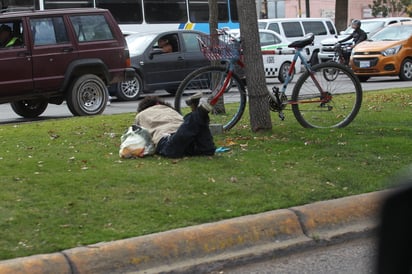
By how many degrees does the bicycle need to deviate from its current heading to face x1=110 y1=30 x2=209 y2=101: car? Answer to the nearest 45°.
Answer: approximately 90° to its right

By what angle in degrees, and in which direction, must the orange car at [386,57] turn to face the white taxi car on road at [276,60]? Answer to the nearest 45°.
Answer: approximately 45° to its right

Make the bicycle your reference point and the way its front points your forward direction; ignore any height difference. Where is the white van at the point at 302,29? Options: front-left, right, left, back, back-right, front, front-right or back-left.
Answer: right

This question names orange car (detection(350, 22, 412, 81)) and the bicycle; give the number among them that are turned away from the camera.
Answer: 0

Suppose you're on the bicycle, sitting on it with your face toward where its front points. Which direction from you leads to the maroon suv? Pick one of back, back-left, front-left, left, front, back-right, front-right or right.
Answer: front-right

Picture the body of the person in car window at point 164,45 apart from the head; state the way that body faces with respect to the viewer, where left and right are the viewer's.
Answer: facing the viewer and to the left of the viewer

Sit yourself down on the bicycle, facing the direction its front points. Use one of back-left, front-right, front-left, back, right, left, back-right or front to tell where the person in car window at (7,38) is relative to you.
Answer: front-right

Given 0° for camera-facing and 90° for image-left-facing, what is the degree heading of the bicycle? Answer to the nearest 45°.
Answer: approximately 90°

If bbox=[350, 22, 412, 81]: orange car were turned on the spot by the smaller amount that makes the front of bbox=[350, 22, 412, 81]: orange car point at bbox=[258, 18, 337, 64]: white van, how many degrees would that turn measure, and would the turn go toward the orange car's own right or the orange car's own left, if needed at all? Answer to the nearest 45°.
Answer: approximately 90° to the orange car's own right

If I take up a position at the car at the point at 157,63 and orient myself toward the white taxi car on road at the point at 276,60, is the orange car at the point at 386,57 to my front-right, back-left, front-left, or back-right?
front-right

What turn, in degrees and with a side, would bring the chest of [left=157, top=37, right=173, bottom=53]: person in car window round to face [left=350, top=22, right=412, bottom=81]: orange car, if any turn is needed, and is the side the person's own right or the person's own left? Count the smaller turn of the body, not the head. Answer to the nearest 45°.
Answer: approximately 135° to the person's own left

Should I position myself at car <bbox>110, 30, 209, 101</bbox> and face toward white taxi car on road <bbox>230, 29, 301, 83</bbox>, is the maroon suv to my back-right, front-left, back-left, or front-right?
back-right

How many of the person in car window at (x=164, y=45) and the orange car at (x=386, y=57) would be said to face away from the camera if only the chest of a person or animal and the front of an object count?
0

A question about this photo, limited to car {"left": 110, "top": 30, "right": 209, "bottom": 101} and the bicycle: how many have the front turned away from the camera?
0

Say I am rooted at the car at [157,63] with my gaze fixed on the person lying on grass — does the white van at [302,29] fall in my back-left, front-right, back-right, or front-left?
back-left
